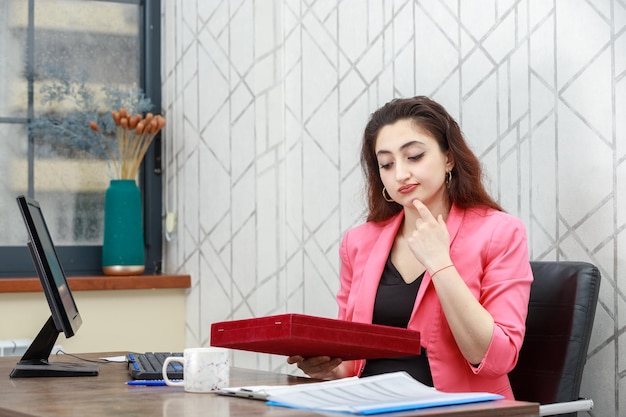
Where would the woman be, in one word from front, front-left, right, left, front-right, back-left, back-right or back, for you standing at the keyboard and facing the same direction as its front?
front

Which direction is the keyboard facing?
to the viewer's right

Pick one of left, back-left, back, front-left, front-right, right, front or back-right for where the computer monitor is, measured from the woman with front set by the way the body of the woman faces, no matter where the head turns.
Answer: front-right

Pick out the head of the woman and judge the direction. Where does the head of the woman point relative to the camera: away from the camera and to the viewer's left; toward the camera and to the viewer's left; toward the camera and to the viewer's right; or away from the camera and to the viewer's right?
toward the camera and to the viewer's left

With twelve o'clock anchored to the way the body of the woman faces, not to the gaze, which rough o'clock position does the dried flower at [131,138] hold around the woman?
The dried flower is roughly at 3 o'clock from the woman.

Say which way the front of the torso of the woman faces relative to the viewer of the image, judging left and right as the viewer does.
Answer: facing the viewer and to the left of the viewer

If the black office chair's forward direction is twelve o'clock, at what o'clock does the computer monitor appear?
The computer monitor is roughly at 1 o'clock from the black office chair.

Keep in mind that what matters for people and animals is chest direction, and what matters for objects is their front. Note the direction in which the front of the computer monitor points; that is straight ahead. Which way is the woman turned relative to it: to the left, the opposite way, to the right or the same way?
to the right

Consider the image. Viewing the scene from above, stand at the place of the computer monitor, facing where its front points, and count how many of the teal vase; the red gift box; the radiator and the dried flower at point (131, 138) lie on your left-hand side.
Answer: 3

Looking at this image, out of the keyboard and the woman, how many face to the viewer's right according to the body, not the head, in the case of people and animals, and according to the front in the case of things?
1

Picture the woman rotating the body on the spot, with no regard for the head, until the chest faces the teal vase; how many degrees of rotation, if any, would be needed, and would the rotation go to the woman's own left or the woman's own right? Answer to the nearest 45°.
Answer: approximately 90° to the woman's own right

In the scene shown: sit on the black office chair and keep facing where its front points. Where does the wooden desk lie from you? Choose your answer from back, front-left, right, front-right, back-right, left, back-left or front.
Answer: front

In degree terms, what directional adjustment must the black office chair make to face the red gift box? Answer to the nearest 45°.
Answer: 0° — it already faces it

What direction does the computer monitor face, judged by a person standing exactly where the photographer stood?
facing to the right of the viewer

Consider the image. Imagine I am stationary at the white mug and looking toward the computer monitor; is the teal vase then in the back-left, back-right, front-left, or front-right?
front-right

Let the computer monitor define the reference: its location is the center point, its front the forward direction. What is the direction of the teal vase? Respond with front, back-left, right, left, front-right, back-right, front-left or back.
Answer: left

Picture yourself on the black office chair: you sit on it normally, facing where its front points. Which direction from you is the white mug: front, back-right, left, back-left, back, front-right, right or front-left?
front

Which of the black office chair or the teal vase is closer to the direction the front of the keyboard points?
the black office chair

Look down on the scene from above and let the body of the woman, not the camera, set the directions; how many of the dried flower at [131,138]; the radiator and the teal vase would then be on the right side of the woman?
3
